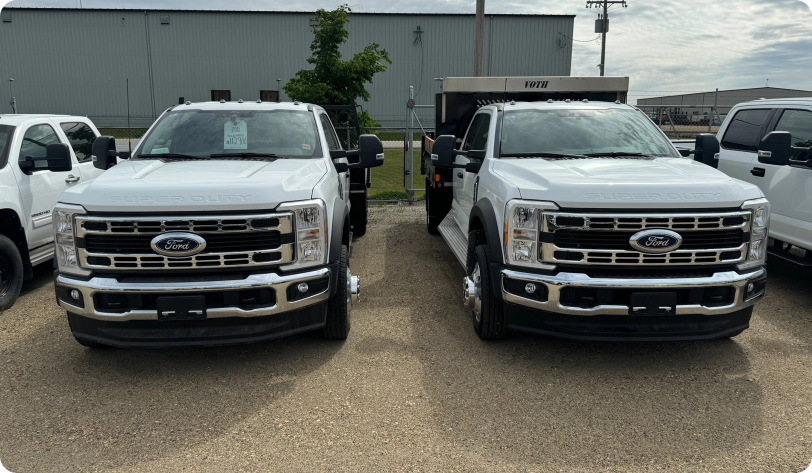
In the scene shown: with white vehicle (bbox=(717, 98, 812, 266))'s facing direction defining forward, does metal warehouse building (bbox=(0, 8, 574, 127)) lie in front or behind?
behind

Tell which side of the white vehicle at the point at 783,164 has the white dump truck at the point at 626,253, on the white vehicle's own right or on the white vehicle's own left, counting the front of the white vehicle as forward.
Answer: on the white vehicle's own right

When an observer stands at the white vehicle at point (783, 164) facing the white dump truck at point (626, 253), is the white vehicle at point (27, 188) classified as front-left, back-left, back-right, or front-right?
front-right

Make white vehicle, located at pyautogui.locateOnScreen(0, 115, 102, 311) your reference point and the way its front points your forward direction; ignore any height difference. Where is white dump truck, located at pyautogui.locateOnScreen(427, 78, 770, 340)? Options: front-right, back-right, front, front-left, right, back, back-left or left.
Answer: left

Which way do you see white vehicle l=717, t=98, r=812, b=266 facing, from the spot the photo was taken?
facing the viewer and to the right of the viewer

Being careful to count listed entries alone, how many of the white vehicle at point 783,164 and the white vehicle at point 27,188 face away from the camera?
0

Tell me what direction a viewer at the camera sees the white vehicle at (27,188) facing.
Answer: facing the viewer and to the left of the viewer
